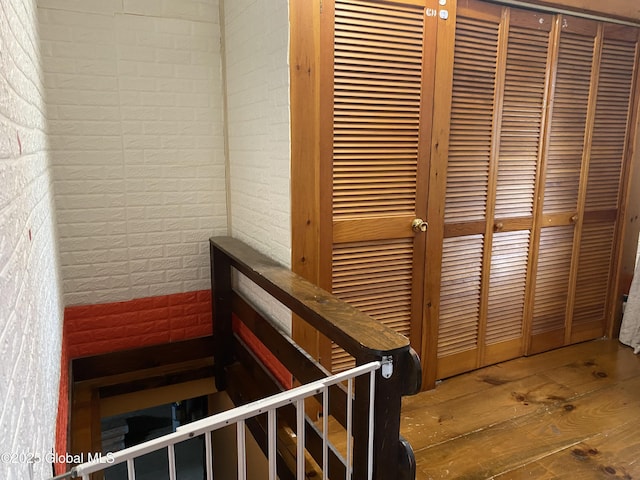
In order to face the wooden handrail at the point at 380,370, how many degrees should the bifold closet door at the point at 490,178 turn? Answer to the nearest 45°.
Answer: approximately 45° to its right

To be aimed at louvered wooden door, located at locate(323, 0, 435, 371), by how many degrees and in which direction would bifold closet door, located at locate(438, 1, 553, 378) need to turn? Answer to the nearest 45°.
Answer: approximately 90° to its right

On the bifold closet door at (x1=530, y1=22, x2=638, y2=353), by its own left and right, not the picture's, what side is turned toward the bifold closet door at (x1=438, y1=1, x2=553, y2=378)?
right

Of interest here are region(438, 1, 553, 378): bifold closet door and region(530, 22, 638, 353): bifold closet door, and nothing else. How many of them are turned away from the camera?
0

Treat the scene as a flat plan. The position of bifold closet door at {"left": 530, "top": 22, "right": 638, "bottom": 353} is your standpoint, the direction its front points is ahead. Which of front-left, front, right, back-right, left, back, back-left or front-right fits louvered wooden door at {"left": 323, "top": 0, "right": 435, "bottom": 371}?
right

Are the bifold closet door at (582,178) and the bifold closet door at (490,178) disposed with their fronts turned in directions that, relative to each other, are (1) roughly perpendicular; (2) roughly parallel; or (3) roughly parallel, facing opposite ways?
roughly parallel

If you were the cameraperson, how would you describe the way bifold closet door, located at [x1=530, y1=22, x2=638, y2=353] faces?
facing the viewer and to the right of the viewer

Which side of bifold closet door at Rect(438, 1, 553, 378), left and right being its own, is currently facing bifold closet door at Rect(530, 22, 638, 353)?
left

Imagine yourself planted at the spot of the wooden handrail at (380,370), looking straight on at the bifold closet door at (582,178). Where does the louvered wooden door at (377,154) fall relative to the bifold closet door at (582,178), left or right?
left

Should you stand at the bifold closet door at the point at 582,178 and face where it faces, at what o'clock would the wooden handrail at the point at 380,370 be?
The wooden handrail is roughly at 2 o'clock from the bifold closet door.
